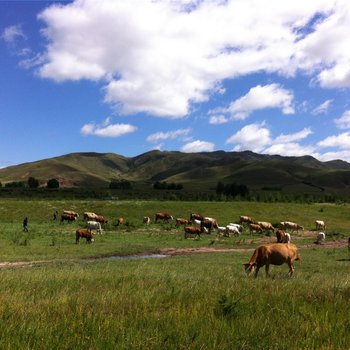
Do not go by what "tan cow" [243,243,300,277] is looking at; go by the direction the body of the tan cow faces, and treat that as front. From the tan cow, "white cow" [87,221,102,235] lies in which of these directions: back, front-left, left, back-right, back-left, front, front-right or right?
front-right

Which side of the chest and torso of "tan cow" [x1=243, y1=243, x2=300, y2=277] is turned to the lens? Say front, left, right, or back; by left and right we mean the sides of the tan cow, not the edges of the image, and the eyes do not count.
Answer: left

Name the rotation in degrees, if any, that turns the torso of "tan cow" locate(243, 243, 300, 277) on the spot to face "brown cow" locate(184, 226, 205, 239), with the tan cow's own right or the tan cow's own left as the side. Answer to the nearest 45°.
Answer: approximately 90° to the tan cow's own right

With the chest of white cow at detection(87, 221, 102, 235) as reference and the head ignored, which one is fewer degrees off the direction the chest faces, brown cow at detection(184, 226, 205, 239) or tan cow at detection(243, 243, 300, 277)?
the brown cow

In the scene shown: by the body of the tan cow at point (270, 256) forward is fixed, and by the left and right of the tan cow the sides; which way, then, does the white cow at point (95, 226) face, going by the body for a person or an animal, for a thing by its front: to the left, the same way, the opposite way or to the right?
the opposite way
